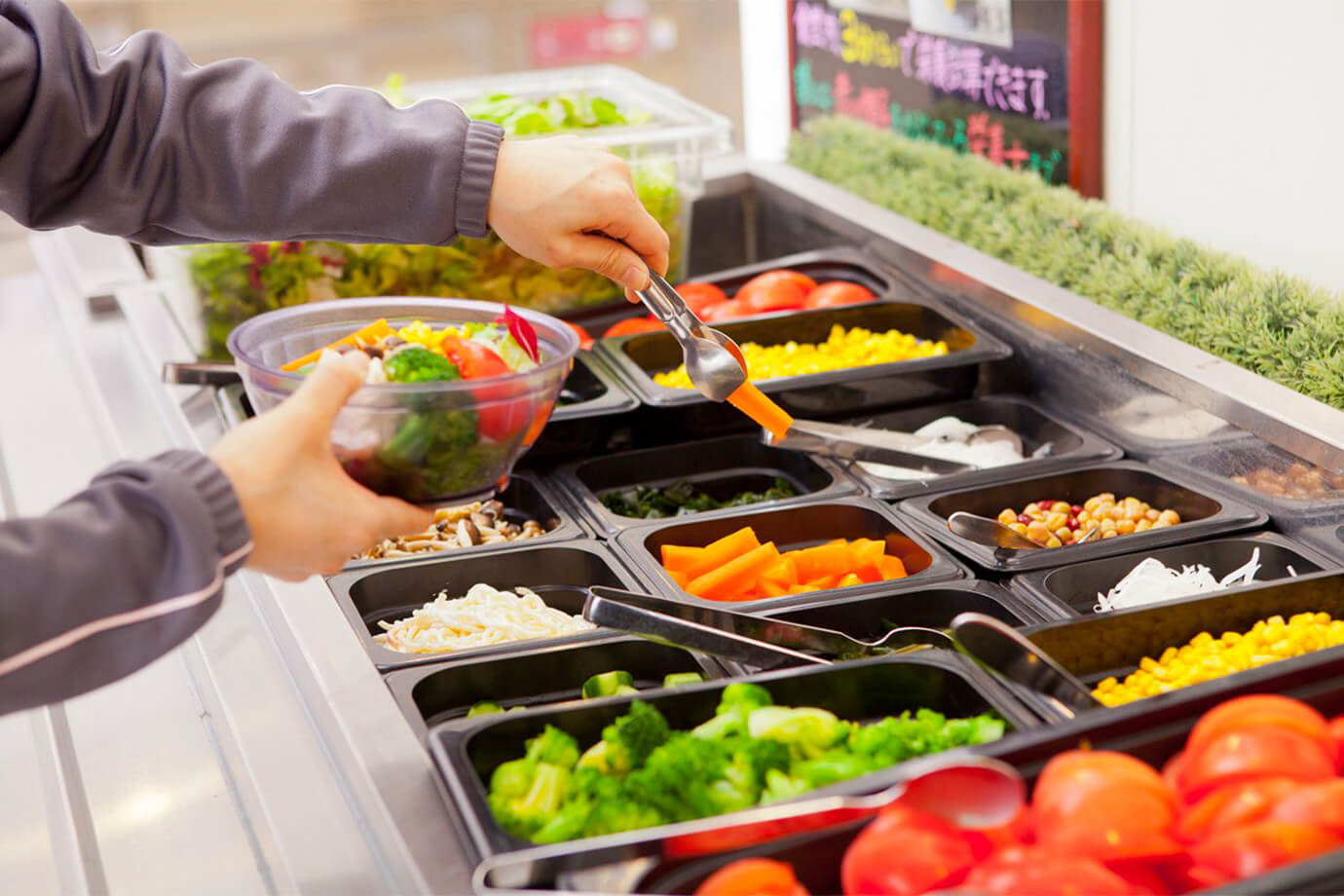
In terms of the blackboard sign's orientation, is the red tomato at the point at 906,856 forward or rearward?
forward

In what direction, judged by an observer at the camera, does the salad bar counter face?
facing the viewer and to the left of the viewer

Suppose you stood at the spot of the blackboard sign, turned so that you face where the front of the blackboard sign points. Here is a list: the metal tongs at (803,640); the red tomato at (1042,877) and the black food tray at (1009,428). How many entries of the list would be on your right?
0

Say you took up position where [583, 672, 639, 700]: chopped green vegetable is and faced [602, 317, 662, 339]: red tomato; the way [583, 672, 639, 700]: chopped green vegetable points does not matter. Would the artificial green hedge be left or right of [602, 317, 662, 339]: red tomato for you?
right

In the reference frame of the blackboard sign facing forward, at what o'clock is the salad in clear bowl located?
The salad in clear bowl is roughly at 11 o'clock from the blackboard sign.

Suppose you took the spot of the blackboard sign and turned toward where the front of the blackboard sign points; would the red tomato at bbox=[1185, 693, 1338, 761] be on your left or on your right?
on your left

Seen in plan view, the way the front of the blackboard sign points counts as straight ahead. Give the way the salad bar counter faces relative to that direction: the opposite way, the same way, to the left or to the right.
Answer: the same way

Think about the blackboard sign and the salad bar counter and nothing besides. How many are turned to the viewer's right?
0

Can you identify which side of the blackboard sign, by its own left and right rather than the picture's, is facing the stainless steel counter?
front
